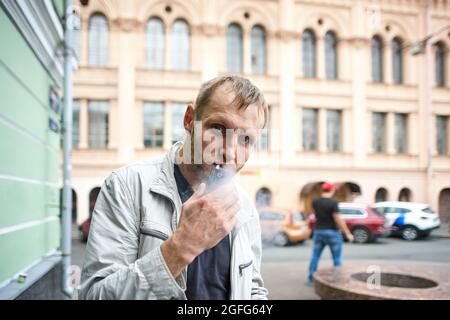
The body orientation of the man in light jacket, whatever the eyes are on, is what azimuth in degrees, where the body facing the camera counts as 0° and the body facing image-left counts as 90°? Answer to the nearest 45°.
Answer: approximately 315°

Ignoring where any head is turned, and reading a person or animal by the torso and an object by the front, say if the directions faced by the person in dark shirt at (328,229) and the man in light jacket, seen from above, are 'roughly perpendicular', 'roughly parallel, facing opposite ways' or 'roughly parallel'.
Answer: roughly parallel, facing opposite ways

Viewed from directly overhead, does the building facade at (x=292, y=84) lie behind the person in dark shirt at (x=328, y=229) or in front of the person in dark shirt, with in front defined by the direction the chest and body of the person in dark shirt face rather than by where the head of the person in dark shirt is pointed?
in front

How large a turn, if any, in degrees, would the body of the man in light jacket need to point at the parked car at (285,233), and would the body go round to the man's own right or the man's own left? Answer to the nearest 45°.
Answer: approximately 135° to the man's own left
